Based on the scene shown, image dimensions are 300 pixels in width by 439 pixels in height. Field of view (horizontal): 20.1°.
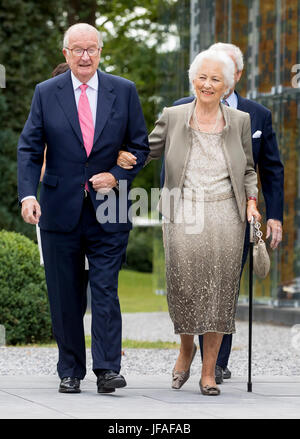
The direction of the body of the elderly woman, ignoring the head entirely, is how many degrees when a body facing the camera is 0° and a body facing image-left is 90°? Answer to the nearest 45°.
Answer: approximately 0°

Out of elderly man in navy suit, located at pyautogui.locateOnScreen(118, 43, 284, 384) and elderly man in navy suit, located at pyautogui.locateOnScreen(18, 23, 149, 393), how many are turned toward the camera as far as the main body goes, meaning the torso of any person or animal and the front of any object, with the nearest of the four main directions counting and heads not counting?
2

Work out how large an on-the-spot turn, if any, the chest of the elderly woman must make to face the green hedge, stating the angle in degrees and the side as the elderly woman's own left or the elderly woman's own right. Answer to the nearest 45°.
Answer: approximately 135° to the elderly woman's own right

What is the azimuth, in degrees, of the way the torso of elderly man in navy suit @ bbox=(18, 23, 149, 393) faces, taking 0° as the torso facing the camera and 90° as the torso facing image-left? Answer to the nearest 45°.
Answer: approximately 0°

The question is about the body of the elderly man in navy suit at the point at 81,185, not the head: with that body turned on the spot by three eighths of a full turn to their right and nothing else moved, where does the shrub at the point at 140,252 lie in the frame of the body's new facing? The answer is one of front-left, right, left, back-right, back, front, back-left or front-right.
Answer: front-right

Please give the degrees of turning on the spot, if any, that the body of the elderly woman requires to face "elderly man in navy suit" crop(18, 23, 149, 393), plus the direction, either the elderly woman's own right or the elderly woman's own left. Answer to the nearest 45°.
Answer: approximately 90° to the elderly woman's own right

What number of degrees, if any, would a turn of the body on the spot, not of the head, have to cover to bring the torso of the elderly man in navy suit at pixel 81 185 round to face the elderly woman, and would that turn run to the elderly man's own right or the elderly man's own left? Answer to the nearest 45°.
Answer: approximately 90° to the elderly man's own left
